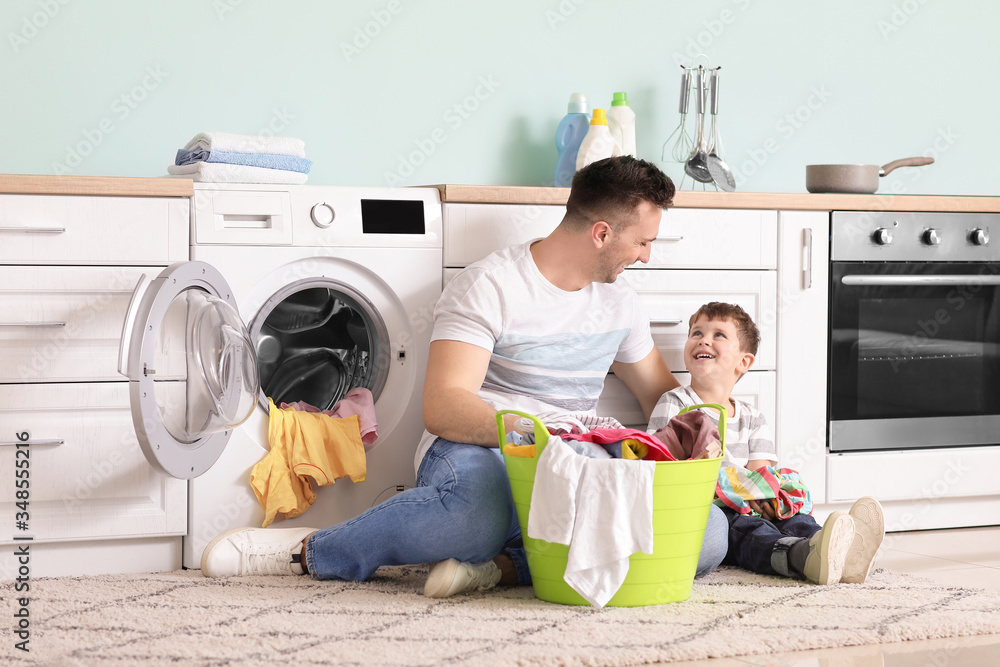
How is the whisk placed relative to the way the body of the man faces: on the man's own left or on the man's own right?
on the man's own left

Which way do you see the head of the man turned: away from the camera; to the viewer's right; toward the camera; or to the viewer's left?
to the viewer's right

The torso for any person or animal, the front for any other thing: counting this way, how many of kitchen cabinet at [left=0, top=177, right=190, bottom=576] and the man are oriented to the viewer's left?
0

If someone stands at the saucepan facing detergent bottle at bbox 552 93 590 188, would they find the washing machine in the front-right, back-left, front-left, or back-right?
front-left

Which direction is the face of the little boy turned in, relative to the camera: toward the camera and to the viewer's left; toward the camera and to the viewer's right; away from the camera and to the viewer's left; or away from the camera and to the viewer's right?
toward the camera and to the viewer's left

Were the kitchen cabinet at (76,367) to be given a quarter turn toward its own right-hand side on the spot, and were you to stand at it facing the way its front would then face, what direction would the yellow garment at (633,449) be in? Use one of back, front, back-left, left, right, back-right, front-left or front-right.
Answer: back-left

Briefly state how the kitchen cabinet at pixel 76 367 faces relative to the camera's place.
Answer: facing the viewer

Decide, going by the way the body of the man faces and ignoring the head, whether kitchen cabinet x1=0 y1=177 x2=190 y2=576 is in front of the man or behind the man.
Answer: behind

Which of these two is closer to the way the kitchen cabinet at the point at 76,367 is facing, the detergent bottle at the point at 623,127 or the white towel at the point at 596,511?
the white towel

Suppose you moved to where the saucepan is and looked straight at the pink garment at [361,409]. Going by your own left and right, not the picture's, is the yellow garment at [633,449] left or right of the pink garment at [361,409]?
left
